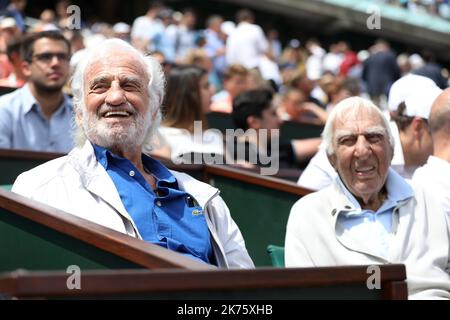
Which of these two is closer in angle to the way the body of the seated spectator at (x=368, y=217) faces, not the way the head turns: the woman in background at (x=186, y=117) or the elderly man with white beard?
the elderly man with white beard

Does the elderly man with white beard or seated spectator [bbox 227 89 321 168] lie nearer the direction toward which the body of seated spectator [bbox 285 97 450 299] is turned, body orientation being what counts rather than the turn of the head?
the elderly man with white beard

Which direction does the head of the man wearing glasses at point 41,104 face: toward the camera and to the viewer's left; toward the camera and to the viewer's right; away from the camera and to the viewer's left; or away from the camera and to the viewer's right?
toward the camera and to the viewer's right

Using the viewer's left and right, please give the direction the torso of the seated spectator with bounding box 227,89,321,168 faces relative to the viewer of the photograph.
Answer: facing to the right of the viewer

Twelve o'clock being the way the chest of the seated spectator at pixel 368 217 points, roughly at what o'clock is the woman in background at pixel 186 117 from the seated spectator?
The woman in background is roughly at 5 o'clock from the seated spectator.
